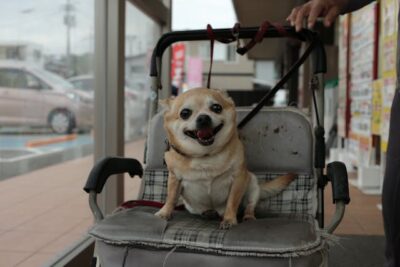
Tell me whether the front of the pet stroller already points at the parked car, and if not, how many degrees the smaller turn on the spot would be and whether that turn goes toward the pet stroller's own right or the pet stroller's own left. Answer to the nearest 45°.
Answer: approximately 135° to the pet stroller's own right

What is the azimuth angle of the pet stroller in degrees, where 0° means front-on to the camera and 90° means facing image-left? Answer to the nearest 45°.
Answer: approximately 0°
